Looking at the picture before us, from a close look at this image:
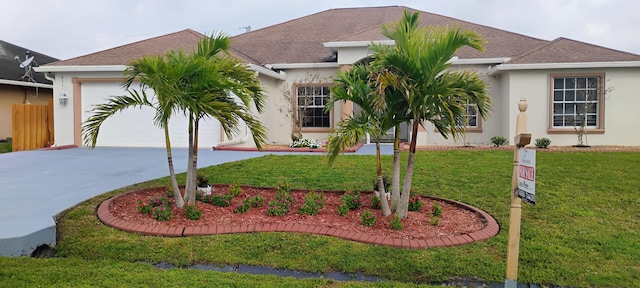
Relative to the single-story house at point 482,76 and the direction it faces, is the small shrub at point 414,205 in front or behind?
in front

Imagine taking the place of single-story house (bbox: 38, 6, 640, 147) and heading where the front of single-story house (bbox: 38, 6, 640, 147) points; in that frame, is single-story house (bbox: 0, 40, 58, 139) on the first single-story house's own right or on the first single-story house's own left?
on the first single-story house's own right

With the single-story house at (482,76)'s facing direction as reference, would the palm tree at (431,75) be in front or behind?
in front

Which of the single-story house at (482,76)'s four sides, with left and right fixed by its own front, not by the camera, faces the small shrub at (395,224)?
front

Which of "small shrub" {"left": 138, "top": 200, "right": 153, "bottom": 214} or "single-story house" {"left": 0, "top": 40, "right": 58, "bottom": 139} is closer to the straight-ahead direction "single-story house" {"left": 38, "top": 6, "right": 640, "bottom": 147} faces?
the small shrub

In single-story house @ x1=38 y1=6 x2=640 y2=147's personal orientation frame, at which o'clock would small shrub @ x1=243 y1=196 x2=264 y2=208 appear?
The small shrub is roughly at 1 o'clock from the single-story house.

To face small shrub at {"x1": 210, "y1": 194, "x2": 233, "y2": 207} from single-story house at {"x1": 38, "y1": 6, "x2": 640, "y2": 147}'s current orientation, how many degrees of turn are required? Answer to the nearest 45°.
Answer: approximately 45° to its right

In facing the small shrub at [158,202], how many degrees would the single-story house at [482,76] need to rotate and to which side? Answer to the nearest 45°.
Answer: approximately 45° to its right

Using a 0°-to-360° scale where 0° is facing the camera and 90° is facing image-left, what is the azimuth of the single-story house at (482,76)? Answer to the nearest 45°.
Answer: approximately 0°

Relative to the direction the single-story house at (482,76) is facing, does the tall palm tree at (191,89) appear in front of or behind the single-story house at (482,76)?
in front

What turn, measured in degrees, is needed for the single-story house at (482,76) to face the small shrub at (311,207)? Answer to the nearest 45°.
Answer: approximately 45° to its right
